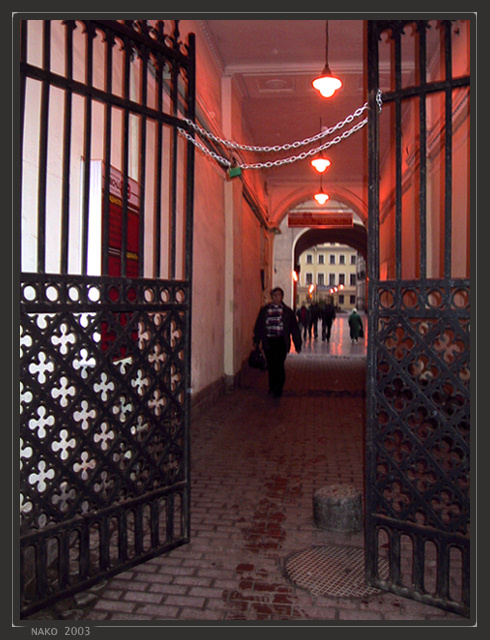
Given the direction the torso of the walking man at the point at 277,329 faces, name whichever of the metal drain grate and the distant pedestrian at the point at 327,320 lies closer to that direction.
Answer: the metal drain grate

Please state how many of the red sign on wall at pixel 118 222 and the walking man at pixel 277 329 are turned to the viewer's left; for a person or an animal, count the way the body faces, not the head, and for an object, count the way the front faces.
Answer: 0

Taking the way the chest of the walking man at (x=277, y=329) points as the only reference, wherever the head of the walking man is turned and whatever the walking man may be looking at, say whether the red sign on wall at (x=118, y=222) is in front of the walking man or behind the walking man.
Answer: in front

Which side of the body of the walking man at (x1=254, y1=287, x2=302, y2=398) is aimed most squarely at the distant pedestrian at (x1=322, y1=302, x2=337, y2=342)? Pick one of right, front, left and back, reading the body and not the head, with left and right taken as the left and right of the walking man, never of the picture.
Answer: back

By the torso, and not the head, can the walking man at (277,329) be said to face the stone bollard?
yes

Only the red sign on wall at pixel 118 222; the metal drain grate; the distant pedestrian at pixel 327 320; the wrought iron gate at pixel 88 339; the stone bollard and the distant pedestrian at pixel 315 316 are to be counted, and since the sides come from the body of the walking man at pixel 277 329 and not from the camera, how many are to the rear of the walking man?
2

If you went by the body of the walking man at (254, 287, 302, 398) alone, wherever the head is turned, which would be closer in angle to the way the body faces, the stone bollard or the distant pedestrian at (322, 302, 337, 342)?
the stone bollard

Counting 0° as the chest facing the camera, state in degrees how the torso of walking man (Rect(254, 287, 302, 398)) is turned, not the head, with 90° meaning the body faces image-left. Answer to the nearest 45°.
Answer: approximately 0°

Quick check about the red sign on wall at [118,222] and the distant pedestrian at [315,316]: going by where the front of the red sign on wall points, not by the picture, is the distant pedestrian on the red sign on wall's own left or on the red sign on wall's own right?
on the red sign on wall's own left

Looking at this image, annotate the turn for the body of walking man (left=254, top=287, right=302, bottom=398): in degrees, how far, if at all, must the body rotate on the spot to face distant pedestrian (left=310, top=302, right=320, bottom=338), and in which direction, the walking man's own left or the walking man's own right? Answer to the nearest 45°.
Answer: approximately 180°
